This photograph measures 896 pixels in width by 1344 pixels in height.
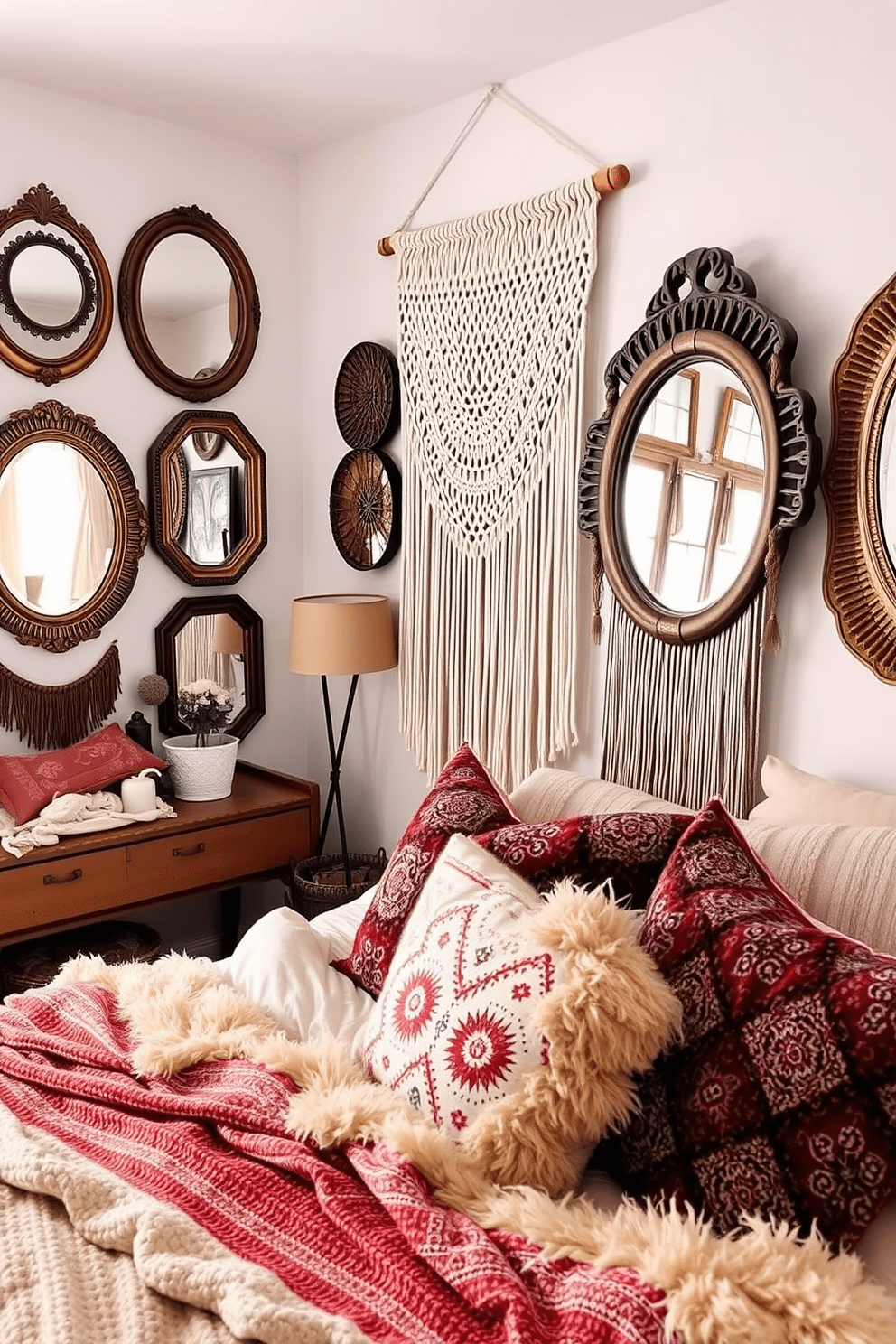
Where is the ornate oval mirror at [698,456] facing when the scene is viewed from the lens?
facing the viewer and to the left of the viewer

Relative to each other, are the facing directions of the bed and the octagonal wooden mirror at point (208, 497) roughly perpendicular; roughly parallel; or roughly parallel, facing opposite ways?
roughly perpendicular

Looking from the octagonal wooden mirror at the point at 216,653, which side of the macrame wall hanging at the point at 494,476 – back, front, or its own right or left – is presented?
right

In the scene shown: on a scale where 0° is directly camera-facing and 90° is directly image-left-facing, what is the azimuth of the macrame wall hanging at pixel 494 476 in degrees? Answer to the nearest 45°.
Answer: approximately 45°

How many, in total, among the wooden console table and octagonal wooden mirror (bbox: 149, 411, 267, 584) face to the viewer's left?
0

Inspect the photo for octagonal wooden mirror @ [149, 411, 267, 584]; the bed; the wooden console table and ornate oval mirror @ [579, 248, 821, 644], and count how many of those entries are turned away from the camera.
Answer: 0

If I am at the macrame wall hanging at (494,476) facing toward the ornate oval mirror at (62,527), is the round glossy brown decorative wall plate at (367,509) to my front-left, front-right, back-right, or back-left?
front-right

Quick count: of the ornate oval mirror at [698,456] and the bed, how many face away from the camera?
0

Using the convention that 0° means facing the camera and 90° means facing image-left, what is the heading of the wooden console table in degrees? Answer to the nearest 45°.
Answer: approximately 315°

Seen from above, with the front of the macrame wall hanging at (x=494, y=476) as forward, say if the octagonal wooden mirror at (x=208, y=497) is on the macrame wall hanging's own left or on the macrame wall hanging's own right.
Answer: on the macrame wall hanging's own right

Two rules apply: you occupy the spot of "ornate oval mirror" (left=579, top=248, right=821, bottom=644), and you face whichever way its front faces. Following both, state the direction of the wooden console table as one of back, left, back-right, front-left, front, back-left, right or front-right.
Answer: front-right

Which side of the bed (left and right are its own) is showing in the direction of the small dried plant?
right
